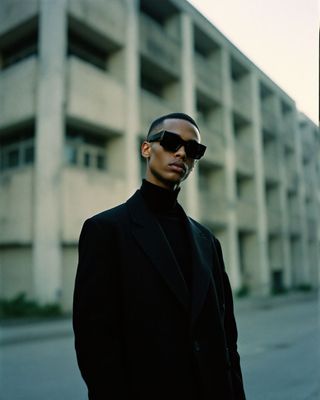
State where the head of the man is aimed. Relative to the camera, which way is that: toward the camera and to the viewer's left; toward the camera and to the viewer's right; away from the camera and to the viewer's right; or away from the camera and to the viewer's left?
toward the camera and to the viewer's right

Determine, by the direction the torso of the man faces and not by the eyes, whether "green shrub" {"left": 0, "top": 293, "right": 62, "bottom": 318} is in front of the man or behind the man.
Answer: behind

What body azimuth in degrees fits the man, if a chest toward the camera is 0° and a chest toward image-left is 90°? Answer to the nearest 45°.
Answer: approximately 315°

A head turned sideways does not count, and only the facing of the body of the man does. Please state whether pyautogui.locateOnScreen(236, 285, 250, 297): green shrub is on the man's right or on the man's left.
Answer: on the man's left

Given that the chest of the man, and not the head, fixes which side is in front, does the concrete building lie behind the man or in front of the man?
behind

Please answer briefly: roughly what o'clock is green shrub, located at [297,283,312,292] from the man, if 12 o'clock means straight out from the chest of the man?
The green shrub is roughly at 8 o'clock from the man.
